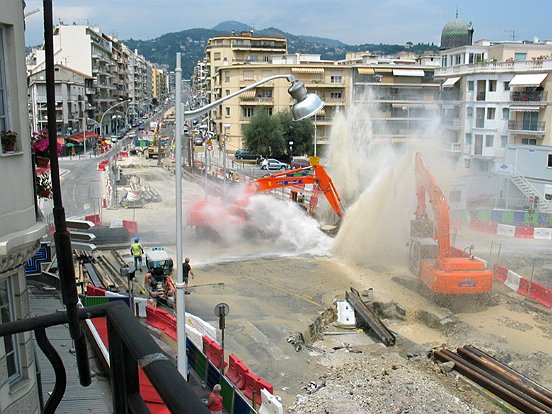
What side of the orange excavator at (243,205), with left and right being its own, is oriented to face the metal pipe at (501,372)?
right

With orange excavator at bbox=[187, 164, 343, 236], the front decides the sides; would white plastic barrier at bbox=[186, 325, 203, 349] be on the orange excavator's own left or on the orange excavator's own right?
on the orange excavator's own right

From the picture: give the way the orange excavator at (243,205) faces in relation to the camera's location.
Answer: facing to the right of the viewer

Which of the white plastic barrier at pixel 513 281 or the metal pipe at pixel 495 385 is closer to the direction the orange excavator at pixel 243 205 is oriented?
the white plastic barrier

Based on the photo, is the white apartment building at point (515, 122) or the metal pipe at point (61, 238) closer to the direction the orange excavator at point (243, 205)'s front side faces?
the white apartment building

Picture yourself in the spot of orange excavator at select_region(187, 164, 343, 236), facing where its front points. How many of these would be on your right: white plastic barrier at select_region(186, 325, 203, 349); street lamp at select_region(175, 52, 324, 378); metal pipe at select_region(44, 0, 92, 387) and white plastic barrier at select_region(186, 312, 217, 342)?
4

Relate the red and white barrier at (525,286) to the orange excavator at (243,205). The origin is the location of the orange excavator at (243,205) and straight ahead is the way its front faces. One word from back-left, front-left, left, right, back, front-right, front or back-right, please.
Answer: front-right

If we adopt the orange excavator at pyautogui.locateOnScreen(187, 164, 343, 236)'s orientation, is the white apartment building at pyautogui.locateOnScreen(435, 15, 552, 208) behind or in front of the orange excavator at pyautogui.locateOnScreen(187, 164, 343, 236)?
in front

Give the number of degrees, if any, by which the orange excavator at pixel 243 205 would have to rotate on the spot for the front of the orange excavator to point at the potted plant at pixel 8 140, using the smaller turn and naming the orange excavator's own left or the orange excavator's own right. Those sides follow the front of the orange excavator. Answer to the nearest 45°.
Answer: approximately 90° to the orange excavator's own right

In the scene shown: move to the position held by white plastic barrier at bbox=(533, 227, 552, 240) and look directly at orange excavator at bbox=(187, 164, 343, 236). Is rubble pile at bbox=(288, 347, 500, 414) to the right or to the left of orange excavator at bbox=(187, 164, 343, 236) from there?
left

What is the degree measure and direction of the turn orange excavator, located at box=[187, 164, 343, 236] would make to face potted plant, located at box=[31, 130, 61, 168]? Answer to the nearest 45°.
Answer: approximately 90° to its right

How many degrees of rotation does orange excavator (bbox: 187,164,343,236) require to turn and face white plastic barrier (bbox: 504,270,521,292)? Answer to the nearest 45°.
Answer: approximately 45° to its right

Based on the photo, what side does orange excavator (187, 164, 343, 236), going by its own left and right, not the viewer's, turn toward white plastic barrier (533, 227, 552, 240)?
front

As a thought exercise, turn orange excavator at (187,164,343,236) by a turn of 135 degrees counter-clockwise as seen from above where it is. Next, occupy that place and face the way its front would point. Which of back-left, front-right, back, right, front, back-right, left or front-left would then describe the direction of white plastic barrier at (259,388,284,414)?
back-left
